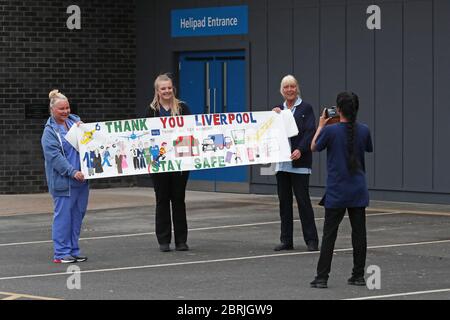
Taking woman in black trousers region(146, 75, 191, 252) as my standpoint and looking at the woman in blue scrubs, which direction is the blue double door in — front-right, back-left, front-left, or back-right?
back-right

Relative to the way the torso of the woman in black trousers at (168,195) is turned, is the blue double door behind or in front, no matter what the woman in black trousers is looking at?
behind

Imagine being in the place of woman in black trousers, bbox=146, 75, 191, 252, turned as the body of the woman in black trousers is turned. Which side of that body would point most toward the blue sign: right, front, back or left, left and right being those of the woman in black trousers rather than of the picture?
back

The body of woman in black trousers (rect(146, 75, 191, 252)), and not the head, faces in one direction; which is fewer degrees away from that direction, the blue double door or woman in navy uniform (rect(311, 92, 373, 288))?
the woman in navy uniform

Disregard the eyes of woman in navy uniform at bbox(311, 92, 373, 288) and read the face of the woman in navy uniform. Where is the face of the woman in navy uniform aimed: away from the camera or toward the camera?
away from the camera

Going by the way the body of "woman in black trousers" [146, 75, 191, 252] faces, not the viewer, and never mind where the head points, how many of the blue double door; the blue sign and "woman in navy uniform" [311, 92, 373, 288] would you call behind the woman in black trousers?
2

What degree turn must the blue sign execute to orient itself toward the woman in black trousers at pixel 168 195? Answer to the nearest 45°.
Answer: approximately 45° to its left

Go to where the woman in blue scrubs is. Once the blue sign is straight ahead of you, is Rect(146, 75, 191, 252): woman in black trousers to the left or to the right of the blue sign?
right
